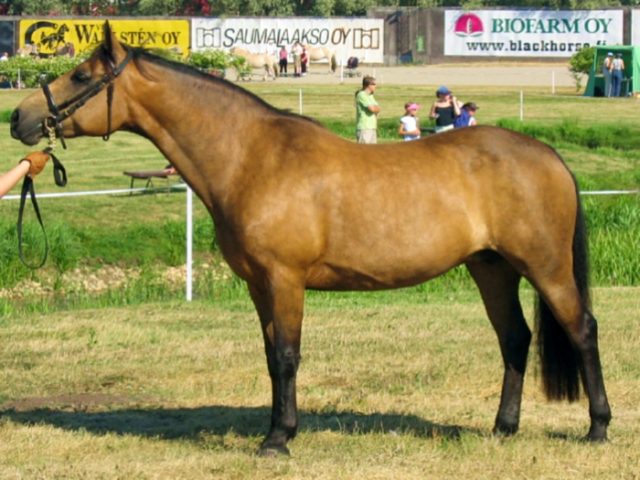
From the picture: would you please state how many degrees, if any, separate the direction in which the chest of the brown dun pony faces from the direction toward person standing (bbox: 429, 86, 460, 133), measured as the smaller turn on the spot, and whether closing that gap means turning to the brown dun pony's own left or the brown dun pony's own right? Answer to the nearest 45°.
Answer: approximately 90° to the brown dun pony's own right

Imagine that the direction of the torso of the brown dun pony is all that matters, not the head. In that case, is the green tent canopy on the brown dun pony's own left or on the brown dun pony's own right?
on the brown dun pony's own right

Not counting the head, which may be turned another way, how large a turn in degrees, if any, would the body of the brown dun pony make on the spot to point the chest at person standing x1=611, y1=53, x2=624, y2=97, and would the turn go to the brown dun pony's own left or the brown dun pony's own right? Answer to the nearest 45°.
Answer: approximately 90° to the brown dun pony's own right

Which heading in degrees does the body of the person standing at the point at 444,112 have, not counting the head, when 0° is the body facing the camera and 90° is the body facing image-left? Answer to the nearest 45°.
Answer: approximately 0°

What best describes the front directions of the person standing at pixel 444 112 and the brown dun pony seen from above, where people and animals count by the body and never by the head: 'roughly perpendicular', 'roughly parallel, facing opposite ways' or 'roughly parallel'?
roughly perpendicular

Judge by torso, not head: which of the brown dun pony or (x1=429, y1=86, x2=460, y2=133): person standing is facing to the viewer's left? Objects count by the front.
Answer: the brown dun pony

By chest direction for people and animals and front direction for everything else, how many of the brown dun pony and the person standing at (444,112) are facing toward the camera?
1

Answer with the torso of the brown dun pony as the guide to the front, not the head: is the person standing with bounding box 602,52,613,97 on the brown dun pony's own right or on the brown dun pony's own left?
on the brown dun pony's own right

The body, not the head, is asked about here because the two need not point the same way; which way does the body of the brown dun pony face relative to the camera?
to the viewer's left

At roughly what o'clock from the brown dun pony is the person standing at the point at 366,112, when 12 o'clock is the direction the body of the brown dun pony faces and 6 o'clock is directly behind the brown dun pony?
The person standing is roughly at 3 o'clock from the brown dun pony.
